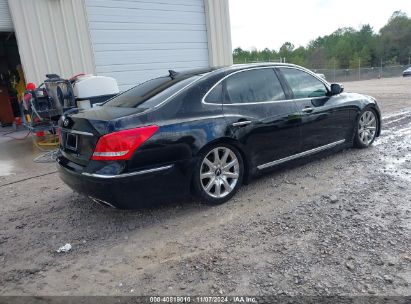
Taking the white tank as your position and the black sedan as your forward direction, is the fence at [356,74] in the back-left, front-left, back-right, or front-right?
back-left

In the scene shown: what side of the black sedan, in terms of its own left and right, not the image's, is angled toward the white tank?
left

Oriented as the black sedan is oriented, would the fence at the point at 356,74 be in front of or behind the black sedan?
in front

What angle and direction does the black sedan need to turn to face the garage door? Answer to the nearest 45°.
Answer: approximately 45° to its left

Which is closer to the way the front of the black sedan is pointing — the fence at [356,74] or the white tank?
the fence

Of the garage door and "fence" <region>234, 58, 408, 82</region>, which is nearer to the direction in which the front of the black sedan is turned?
the fence

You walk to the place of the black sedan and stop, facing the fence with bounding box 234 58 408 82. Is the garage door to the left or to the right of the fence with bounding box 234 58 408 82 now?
left

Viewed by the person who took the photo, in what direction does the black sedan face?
facing away from the viewer and to the right of the viewer
